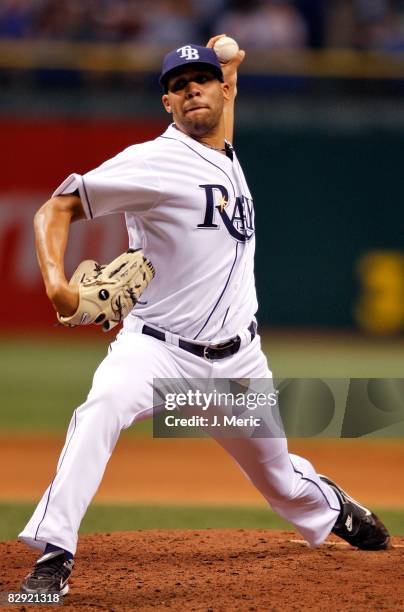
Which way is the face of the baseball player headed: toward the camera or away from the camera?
toward the camera

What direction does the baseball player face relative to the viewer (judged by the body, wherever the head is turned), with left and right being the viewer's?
facing the viewer and to the right of the viewer
